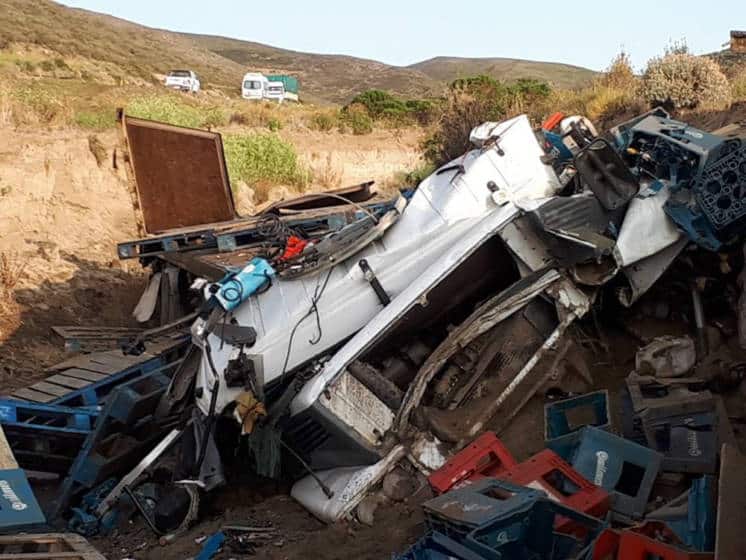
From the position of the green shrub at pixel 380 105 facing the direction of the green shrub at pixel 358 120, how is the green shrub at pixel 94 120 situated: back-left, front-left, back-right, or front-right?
front-right

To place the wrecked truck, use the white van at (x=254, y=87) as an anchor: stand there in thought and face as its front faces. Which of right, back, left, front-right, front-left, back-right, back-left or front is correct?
front-left

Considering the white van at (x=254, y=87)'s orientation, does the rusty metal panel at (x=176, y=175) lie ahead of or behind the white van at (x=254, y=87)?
ahead

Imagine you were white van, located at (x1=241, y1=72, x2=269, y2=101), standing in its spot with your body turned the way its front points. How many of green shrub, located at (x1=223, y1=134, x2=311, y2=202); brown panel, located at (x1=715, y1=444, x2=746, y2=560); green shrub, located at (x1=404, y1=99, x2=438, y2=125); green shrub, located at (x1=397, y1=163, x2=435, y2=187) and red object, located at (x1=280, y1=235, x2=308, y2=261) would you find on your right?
0

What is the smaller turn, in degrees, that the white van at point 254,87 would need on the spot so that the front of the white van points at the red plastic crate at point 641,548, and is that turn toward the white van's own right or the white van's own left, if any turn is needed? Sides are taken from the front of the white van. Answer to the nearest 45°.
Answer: approximately 45° to the white van's own left

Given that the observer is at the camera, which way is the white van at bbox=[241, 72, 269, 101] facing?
facing away from the viewer

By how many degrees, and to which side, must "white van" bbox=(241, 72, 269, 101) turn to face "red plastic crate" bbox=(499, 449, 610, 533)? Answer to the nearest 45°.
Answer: approximately 180°

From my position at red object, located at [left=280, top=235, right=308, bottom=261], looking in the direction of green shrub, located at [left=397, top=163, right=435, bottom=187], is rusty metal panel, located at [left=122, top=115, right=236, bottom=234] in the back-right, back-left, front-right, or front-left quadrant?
front-left

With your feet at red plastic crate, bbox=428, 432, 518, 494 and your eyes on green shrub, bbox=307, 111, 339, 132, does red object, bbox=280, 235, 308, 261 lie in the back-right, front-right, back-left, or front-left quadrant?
front-left

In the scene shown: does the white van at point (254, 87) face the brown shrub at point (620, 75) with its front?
no

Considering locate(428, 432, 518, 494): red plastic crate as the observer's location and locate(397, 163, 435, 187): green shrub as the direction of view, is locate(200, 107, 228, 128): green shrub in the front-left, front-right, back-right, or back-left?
front-left

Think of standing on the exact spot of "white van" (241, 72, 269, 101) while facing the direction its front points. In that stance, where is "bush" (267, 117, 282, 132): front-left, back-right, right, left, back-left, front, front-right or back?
back

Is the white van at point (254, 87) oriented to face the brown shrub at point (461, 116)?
no

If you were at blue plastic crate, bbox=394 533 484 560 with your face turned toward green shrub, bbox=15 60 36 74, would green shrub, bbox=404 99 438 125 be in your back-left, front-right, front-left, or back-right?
front-right

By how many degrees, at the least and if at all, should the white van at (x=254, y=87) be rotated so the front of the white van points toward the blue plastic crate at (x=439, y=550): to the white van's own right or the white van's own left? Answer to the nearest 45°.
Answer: approximately 45° to the white van's own left

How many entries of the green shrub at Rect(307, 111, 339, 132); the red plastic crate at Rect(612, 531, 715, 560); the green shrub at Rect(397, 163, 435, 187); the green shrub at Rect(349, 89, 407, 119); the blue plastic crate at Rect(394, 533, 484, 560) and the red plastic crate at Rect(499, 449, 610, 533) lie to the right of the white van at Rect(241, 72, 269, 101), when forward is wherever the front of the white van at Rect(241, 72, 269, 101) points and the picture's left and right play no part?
0
